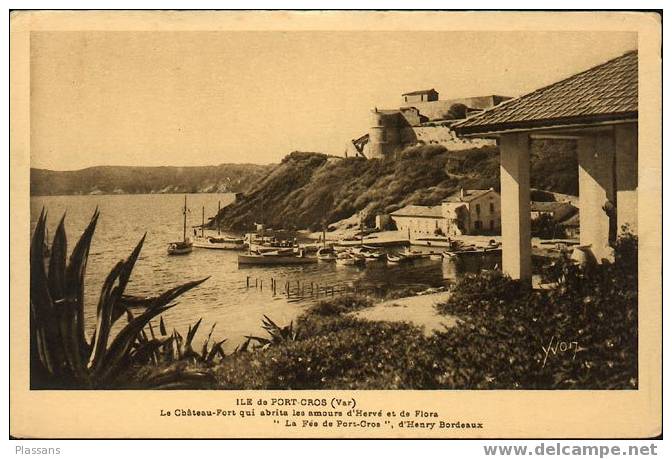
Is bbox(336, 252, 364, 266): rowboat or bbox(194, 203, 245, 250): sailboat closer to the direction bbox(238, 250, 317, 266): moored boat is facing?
the sailboat

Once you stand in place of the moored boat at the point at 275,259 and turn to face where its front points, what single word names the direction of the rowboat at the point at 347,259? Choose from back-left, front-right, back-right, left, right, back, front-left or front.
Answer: back

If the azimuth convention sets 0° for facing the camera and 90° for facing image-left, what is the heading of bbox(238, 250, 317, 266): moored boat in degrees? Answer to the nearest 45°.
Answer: approximately 90°

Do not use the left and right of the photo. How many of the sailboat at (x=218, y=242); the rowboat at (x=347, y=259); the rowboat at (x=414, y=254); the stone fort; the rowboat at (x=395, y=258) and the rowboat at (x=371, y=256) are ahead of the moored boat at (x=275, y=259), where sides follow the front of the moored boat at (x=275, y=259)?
1

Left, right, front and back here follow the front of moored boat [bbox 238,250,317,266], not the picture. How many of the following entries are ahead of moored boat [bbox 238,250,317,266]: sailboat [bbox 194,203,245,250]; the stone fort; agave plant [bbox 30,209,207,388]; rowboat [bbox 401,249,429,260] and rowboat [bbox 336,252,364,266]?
2

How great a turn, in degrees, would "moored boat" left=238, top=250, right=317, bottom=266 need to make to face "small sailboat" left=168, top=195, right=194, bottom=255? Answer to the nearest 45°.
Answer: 0° — it already faces it

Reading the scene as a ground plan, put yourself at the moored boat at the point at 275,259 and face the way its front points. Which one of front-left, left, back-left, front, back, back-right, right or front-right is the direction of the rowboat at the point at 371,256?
back

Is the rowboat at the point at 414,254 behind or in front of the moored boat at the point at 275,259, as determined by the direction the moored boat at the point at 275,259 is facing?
behind

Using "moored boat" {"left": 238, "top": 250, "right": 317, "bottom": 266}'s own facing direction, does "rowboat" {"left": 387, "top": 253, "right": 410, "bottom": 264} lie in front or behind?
behind
